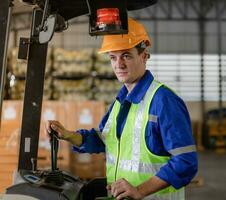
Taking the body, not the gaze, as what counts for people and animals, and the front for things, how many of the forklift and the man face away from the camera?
0

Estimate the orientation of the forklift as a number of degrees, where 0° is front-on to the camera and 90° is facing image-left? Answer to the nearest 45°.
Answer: approximately 90°
